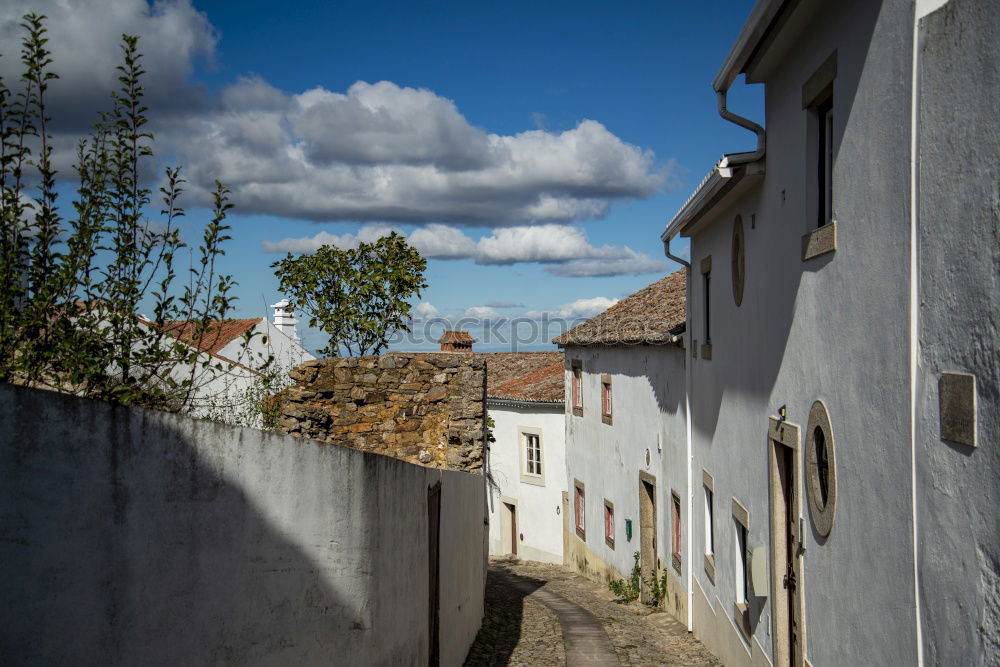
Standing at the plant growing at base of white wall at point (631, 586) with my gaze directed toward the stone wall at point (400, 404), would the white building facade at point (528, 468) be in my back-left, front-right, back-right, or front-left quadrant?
front-right

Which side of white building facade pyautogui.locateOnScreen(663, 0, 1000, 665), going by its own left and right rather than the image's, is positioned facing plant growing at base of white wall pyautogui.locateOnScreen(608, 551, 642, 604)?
right

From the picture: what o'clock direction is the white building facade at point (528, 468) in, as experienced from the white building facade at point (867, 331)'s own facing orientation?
the white building facade at point (528, 468) is roughly at 2 o'clock from the white building facade at point (867, 331).

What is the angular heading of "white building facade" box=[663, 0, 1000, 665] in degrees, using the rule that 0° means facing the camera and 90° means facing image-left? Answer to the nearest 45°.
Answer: approximately 90°
